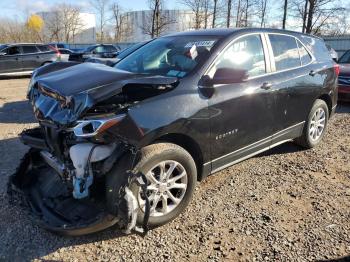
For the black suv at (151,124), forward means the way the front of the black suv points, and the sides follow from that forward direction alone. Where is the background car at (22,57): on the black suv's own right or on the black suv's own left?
on the black suv's own right

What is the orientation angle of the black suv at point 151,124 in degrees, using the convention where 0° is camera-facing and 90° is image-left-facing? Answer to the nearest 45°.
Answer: approximately 45°
